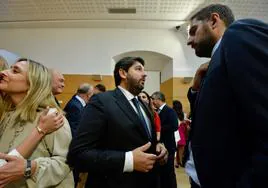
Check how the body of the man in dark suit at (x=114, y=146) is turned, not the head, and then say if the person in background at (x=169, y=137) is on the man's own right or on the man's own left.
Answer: on the man's own left

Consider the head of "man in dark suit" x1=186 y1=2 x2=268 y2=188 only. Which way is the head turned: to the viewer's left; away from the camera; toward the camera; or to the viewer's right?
to the viewer's left

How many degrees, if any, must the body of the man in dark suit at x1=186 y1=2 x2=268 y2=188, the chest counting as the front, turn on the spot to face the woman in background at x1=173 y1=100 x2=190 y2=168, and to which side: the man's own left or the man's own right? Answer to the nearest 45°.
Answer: approximately 90° to the man's own right

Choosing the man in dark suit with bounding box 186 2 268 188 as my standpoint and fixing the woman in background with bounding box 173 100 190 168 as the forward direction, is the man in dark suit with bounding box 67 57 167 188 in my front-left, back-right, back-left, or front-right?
front-left

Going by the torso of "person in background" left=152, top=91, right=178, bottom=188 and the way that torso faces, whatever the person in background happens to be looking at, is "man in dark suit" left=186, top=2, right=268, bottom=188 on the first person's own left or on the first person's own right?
on the first person's own left

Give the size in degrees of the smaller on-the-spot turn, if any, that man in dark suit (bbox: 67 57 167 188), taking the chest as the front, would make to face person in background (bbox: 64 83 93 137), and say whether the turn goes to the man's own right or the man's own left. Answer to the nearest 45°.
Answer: approximately 135° to the man's own left

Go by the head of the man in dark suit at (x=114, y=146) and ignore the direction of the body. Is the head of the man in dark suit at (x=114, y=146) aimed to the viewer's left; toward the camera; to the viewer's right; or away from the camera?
to the viewer's right

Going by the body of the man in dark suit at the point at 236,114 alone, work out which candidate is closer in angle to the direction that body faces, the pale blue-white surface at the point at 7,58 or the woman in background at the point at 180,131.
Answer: the pale blue-white surface

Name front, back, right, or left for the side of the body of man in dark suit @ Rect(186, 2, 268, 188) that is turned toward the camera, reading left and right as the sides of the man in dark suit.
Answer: left

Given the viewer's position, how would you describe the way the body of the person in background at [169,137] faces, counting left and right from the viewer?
facing to the left of the viewer

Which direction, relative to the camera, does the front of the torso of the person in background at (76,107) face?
to the viewer's right

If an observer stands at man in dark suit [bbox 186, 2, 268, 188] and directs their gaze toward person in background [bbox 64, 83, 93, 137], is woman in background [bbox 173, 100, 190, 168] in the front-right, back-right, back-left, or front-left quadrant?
front-right

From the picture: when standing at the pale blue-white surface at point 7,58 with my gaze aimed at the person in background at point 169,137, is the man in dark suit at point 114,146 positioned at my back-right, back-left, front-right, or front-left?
front-right
